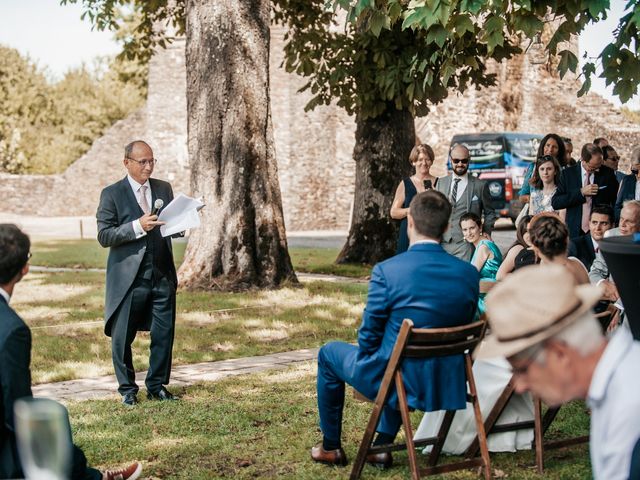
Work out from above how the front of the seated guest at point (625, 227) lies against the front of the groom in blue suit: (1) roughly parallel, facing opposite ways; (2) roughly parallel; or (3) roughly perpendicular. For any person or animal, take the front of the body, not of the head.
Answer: roughly perpendicular

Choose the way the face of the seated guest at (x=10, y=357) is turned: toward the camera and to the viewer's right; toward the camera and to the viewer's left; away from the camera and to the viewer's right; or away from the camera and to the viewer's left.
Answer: away from the camera and to the viewer's right

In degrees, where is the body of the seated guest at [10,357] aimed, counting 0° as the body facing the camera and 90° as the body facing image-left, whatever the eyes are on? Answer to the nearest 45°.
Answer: approximately 225°

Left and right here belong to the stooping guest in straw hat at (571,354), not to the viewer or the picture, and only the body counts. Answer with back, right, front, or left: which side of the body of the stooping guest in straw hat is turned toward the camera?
left

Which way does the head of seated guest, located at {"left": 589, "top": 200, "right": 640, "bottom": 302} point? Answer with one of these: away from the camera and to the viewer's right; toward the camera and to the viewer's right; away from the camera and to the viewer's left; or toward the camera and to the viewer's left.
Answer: toward the camera and to the viewer's left

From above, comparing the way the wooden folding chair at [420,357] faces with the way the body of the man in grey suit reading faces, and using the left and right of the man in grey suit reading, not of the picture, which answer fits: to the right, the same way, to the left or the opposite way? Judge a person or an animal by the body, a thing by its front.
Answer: the opposite way

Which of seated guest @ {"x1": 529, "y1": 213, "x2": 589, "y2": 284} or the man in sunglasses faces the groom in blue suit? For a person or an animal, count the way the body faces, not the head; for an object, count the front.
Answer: the man in sunglasses

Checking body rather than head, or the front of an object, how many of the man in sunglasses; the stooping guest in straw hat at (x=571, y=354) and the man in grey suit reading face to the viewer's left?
1

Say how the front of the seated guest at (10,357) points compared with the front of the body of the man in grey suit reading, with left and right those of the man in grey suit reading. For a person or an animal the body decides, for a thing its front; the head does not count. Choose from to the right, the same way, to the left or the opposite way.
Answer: to the left

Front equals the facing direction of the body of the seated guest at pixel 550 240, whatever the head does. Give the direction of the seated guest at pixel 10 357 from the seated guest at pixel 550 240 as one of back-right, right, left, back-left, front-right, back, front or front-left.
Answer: left

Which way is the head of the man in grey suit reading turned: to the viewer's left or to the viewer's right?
to the viewer's right

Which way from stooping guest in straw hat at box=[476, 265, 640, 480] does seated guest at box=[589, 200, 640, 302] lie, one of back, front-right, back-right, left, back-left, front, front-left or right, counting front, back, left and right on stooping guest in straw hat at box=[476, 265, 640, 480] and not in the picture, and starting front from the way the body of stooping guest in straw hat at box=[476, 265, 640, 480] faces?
right

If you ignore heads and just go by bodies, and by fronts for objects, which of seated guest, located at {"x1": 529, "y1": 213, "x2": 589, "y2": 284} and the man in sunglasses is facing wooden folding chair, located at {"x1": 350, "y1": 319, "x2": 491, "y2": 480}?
the man in sunglasses

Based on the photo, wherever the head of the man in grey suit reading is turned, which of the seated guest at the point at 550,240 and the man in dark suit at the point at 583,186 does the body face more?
the seated guest

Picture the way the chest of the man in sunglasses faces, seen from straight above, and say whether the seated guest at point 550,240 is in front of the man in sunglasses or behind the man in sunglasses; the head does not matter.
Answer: in front
